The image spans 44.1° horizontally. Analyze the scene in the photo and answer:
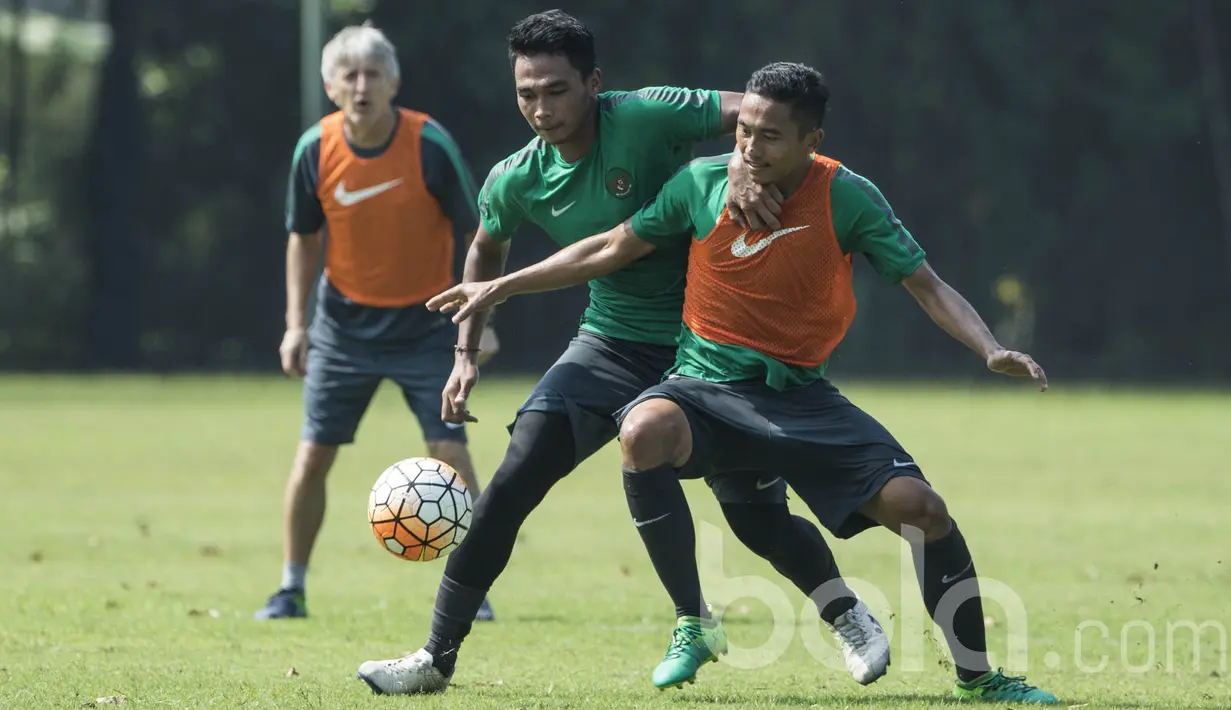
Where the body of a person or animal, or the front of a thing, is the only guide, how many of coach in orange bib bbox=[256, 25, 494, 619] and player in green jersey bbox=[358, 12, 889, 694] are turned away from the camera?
0

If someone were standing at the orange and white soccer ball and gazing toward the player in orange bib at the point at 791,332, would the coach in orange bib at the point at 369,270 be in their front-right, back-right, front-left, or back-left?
back-left

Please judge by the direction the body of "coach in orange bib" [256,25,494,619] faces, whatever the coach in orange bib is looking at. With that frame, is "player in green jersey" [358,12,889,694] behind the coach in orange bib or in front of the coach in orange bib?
in front

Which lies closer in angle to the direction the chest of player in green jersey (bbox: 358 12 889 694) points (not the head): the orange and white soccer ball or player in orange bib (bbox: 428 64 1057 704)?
the orange and white soccer ball

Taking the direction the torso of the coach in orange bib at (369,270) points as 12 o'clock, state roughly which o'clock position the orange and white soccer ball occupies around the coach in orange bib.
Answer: The orange and white soccer ball is roughly at 12 o'clock from the coach in orange bib.

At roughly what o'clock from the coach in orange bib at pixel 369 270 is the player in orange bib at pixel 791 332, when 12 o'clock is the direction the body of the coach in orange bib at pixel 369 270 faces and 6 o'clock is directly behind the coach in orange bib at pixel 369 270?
the player in orange bib at pixel 791 332 is roughly at 11 o'clock from the coach in orange bib at pixel 369 270.

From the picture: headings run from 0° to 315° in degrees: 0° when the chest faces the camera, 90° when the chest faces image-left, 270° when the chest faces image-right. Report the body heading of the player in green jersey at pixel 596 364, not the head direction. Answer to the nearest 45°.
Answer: approximately 45°

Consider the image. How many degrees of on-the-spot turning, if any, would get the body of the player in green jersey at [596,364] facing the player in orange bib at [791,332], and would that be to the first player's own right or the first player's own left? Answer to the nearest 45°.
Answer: approximately 90° to the first player's own left

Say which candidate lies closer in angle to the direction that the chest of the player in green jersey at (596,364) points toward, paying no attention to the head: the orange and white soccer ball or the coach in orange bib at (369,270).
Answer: the orange and white soccer ball
